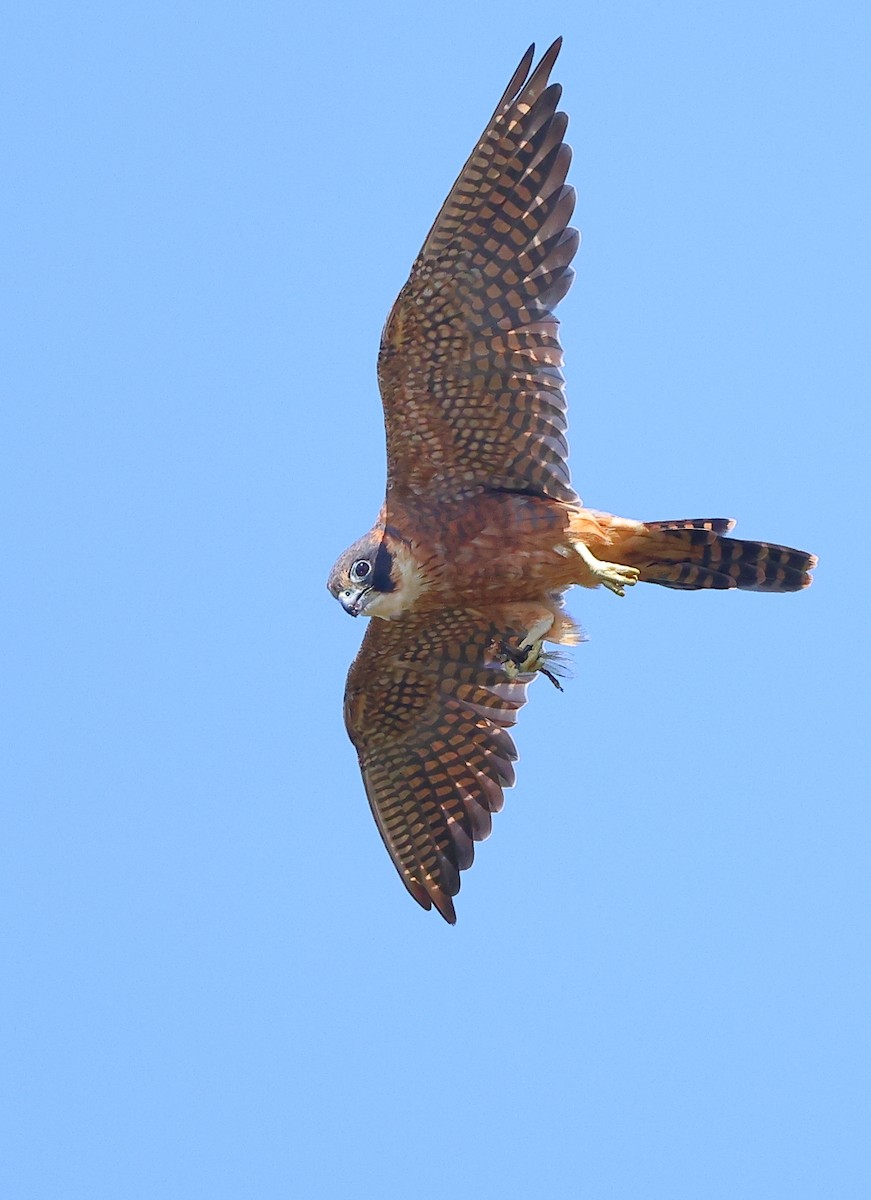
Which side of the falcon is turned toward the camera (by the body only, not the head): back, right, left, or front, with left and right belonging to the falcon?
left
